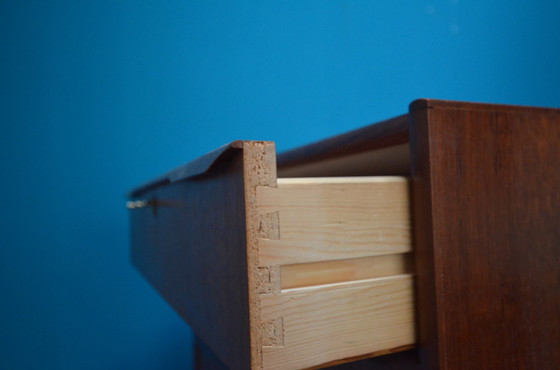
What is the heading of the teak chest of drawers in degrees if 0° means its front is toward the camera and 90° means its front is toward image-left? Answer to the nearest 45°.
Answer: approximately 45°
